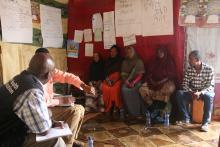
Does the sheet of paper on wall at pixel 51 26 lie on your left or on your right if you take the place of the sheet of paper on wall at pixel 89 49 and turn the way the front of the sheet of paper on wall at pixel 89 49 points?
on your right

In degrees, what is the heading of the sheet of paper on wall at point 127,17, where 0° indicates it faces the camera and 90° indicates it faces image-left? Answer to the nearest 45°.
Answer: approximately 0°

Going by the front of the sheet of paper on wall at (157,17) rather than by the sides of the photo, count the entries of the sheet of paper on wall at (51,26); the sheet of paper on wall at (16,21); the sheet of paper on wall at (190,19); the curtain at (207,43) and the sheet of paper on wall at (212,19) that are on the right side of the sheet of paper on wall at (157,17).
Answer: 2

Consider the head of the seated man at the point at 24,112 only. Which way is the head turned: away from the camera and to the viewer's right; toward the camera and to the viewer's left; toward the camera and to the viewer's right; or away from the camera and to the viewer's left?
away from the camera and to the viewer's right

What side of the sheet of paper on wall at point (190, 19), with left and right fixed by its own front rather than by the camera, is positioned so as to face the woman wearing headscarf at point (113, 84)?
right
